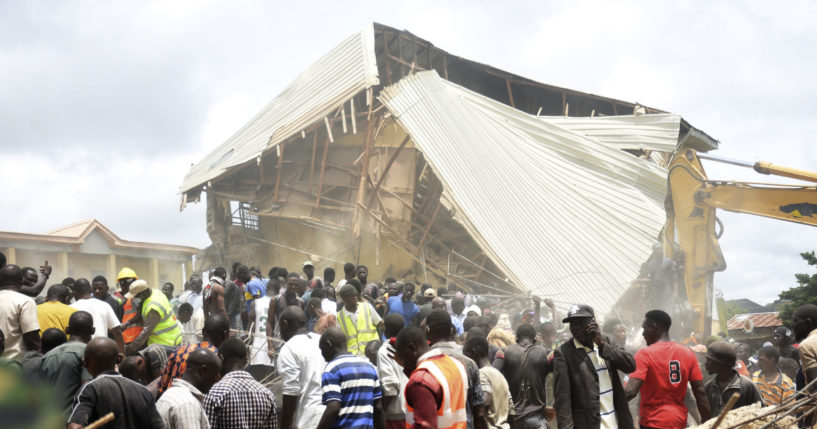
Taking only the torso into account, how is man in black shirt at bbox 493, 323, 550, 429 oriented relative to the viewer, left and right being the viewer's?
facing away from the viewer

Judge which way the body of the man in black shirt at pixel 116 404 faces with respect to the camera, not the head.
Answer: away from the camera

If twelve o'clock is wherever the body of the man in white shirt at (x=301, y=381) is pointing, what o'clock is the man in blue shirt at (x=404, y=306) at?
The man in blue shirt is roughly at 2 o'clock from the man in white shirt.

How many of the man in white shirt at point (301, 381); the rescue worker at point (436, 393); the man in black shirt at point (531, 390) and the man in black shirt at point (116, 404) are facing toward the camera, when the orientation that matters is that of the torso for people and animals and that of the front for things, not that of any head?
0

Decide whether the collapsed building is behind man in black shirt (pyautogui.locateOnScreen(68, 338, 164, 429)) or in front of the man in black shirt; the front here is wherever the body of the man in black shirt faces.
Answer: in front

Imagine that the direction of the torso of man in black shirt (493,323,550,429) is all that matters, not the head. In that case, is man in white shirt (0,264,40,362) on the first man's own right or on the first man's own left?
on the first man's own left

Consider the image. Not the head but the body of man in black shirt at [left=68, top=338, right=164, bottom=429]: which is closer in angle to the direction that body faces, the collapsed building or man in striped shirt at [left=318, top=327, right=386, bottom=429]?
the collapsed building

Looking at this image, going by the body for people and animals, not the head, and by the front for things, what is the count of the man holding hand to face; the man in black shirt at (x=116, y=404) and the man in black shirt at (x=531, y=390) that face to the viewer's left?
0

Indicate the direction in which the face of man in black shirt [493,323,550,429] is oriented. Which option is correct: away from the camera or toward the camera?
away from the camera

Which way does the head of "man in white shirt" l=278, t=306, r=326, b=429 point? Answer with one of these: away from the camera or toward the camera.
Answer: away from the camera

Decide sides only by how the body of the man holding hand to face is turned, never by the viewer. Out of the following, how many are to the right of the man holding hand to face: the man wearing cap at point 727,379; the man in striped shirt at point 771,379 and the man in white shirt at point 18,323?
1

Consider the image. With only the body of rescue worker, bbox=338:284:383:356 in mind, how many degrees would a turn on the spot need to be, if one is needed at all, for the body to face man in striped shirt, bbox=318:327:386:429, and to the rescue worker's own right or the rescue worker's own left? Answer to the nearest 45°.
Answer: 0° — they already face them

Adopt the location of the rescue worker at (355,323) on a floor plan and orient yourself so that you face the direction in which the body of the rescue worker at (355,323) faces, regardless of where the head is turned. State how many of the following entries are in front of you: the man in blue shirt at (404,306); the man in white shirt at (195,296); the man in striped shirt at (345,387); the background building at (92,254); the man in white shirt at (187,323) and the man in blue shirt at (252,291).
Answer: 1

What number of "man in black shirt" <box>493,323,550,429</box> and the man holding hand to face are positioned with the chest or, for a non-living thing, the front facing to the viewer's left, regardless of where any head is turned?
0

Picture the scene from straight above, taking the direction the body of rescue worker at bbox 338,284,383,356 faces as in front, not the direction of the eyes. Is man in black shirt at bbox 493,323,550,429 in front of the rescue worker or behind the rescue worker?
in front

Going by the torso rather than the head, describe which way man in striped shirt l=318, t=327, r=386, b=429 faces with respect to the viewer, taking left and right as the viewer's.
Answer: facing away from the viewer and to the left of the viewer

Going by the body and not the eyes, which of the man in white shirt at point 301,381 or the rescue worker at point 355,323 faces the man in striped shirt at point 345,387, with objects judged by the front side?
the rescue worker

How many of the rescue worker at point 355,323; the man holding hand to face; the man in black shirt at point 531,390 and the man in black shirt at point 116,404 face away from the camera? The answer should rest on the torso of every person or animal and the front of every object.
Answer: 2
